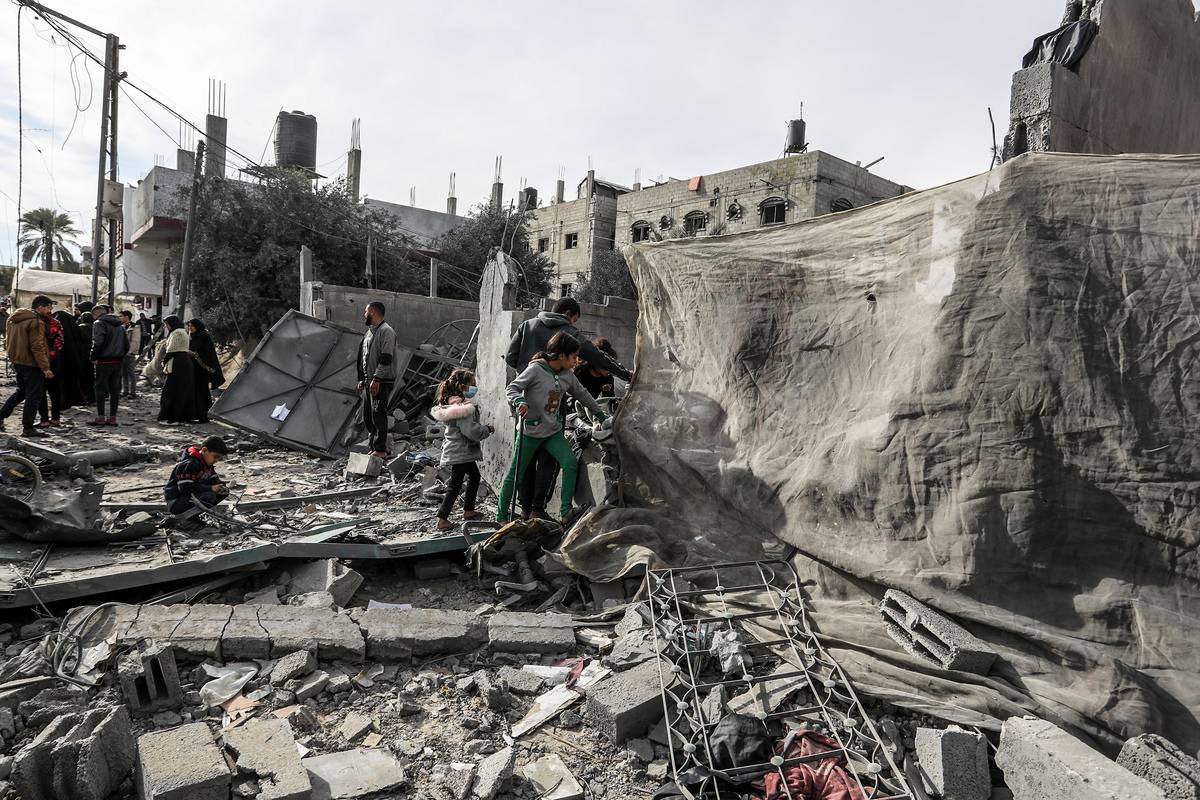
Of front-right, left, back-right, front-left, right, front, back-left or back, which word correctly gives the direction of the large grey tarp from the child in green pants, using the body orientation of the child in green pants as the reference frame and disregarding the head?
front

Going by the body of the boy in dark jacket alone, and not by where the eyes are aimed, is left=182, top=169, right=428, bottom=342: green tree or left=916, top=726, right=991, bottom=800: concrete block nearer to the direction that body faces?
the concrete block

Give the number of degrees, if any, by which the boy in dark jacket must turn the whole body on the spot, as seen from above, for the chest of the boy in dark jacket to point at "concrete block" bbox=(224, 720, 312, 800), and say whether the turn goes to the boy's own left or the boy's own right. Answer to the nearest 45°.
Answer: approximately 45° to the boy's own right

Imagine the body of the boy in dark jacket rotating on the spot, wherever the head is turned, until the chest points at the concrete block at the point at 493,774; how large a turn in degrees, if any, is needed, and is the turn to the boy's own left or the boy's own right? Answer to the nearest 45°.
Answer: approximately 45° to the boy's own right

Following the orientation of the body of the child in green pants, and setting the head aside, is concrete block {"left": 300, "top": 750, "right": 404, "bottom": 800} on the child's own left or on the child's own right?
on the child's own right

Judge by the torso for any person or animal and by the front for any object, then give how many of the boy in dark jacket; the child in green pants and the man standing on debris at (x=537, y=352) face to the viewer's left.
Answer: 0

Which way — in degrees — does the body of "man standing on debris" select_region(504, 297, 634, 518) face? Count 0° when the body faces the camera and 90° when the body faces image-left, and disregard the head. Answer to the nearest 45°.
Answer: approximately 270°

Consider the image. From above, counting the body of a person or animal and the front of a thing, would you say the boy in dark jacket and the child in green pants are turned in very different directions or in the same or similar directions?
same or similar directions

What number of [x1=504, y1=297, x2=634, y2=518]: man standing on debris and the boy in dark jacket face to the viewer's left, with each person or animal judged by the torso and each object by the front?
0

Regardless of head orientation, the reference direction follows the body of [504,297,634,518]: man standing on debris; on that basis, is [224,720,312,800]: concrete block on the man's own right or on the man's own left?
on the man's own right

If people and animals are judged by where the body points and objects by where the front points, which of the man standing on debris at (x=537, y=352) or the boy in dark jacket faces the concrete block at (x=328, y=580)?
the boy in dark jacket

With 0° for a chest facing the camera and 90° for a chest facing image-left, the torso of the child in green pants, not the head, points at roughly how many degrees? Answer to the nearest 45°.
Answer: approximately 315°

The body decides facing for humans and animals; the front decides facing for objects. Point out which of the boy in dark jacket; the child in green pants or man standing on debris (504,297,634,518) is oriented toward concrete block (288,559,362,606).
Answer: the boy in dark jacket

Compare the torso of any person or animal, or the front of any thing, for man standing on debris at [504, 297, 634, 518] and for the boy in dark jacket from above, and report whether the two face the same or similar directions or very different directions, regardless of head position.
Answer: same or similar directions

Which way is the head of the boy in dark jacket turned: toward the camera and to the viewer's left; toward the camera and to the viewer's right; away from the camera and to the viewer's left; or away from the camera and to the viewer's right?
toward the camera and to the viewer's right

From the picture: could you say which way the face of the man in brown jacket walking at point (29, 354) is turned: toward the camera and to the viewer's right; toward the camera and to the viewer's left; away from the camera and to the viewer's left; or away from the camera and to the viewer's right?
toward the camera and to the viewer's right
